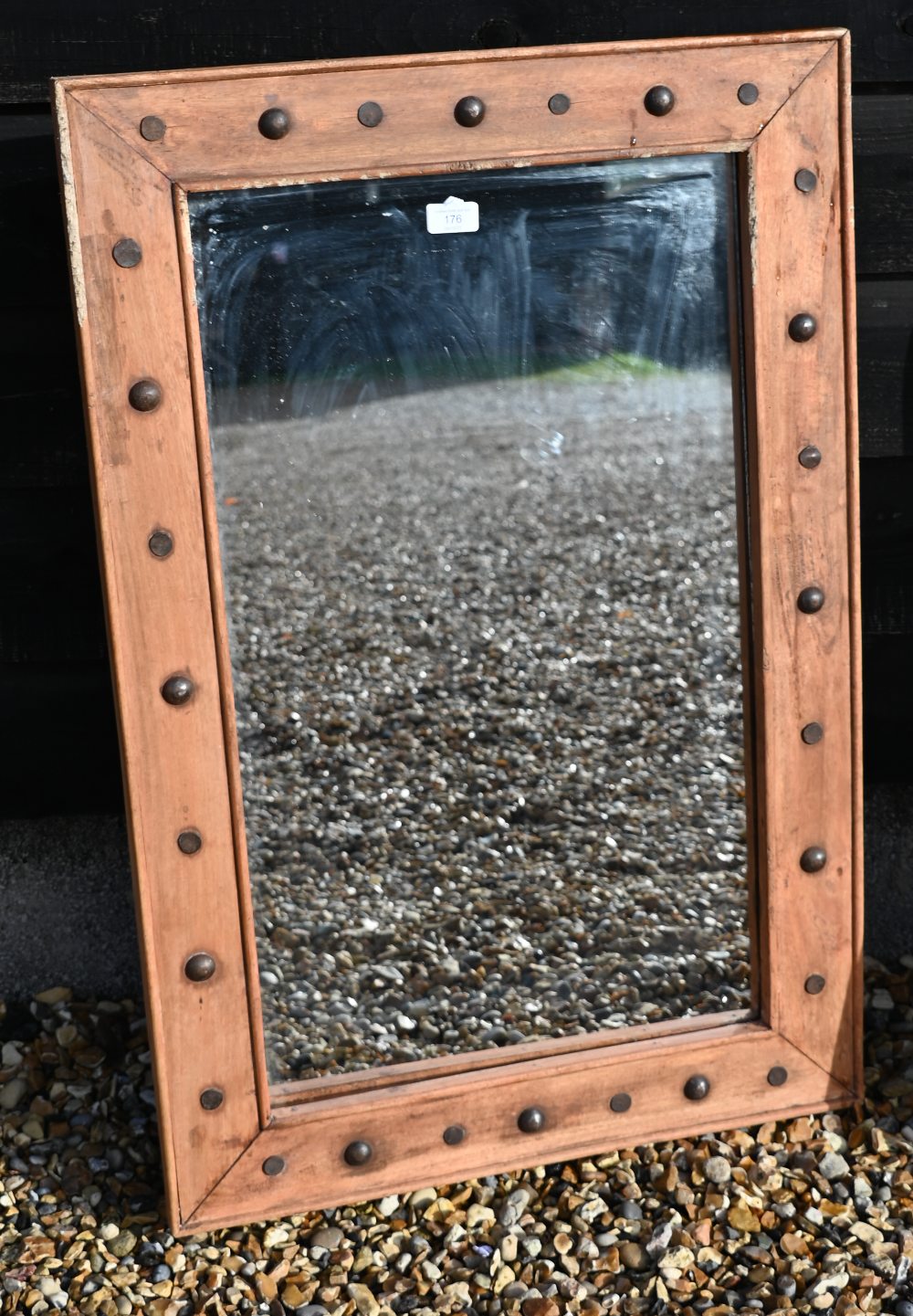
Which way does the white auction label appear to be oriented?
toward the camera

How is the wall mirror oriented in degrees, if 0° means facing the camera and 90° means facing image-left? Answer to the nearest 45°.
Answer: approximately 0°
